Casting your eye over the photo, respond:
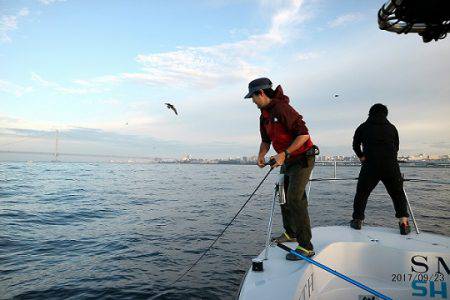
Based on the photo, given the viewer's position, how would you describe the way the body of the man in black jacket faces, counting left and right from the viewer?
facing away from the viewer

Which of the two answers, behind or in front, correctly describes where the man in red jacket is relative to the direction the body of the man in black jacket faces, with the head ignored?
behind
